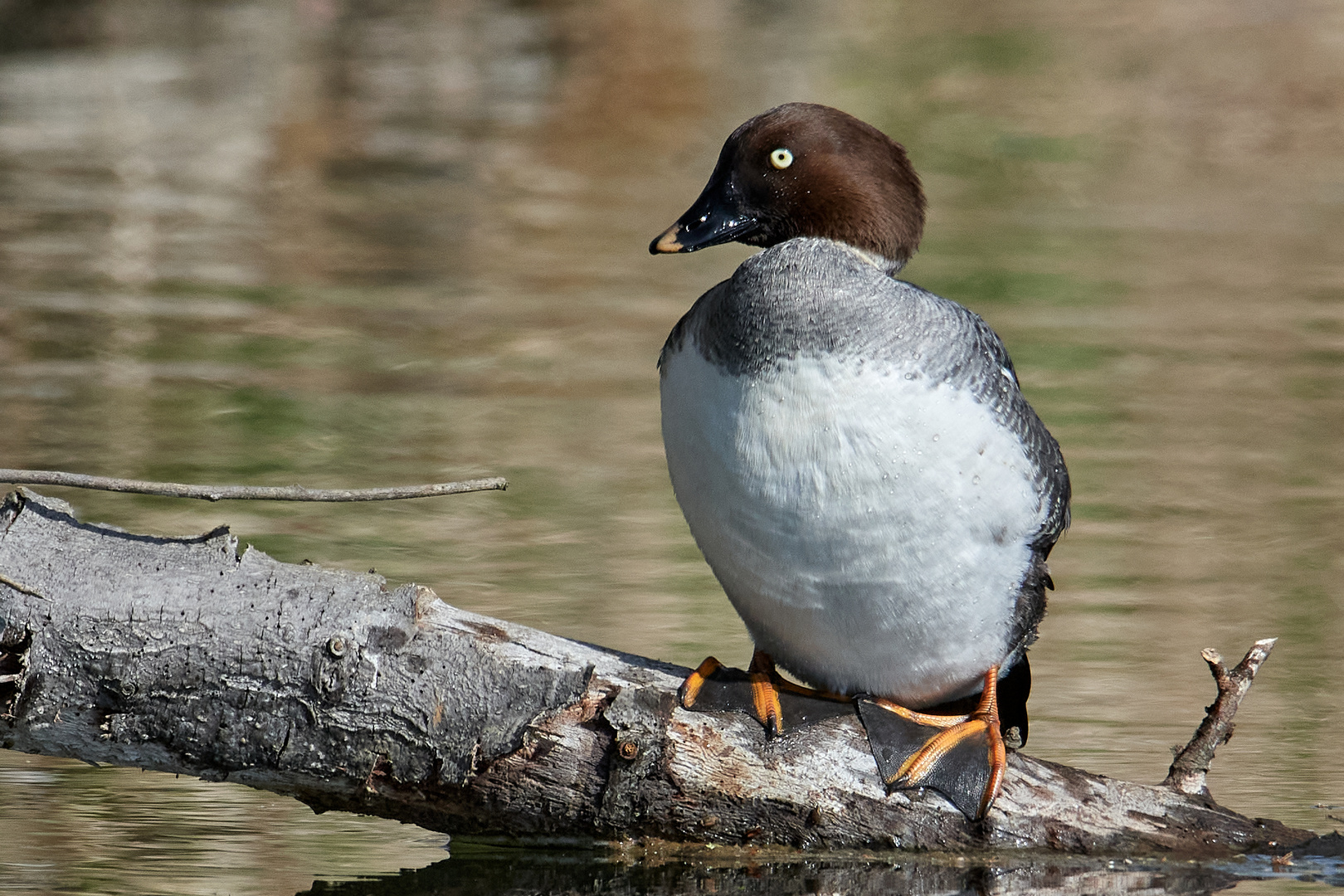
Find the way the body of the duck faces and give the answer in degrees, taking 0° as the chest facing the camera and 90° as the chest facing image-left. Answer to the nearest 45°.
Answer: approximately 45°
